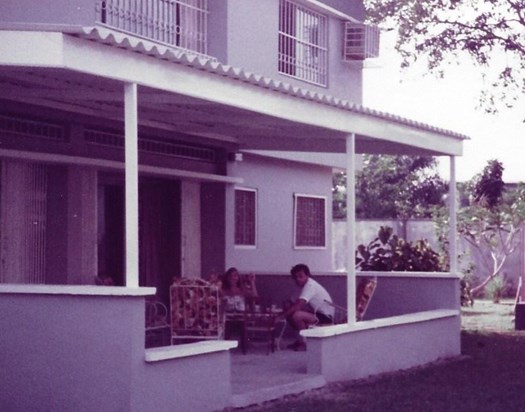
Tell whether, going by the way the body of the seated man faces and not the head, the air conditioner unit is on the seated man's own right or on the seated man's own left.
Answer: on the seated man's own right

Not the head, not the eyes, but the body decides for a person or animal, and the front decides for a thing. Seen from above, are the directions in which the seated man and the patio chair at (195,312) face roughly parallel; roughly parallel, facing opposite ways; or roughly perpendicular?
roughly perpendicular

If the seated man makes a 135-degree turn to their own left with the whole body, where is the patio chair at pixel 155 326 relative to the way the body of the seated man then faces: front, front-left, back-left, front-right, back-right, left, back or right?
back-right

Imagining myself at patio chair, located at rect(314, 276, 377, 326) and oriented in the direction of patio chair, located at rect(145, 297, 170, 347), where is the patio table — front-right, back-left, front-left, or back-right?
front-left

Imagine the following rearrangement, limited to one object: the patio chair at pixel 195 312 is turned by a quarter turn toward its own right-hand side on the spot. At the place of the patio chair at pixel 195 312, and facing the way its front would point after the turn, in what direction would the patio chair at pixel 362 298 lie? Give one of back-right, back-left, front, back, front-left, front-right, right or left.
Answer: front-left

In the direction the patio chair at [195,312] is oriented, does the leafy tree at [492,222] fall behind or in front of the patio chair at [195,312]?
in front

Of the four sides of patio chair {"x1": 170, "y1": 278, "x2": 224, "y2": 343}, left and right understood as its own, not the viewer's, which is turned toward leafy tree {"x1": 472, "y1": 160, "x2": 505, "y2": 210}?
front

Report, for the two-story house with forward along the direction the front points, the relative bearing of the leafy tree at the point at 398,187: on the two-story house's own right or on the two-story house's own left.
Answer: on the two-story house's own left

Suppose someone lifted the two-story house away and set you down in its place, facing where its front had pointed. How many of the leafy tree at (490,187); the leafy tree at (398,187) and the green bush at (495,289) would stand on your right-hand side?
0

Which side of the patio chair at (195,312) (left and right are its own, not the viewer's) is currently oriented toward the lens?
back

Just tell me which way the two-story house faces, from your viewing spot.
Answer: facing the viewer and to the right of the viewer

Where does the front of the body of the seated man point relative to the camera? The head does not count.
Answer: to the viewer's left

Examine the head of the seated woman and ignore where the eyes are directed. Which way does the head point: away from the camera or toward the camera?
toward the camera
